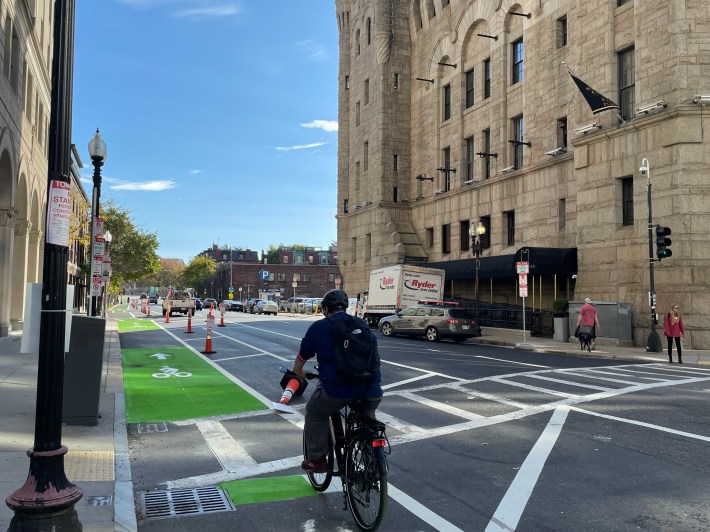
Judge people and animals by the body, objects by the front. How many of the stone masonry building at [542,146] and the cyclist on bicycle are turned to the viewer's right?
0

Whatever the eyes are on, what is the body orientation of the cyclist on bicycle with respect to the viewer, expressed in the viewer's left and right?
facing away from the viewer and to the left of the viewer

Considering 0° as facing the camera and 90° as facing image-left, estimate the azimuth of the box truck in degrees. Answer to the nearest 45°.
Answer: approximately 135°

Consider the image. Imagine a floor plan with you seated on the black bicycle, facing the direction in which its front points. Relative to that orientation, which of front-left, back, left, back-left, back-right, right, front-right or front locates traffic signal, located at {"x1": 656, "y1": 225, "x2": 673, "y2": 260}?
right

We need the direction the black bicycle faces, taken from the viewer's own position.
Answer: facing away from the viewer and to the left of the viewer
